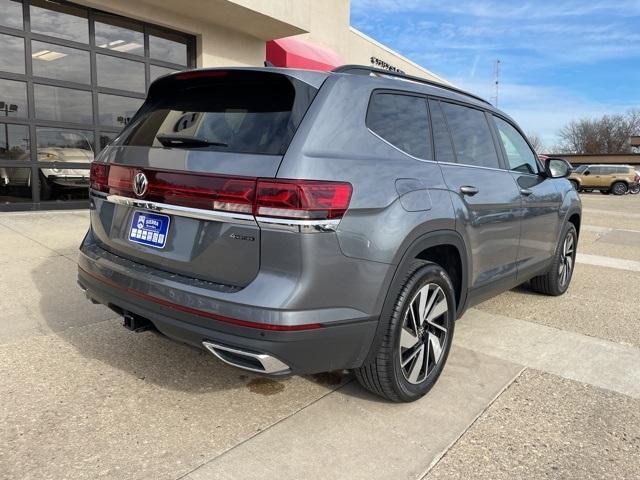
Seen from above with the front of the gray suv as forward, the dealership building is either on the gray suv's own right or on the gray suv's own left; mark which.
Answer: on the gray suv's own left

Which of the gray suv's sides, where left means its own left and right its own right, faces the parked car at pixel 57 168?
left

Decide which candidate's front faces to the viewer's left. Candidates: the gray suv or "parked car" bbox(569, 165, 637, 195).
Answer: the parked car

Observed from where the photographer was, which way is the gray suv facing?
facing away from the viewer and to the right of the viewer

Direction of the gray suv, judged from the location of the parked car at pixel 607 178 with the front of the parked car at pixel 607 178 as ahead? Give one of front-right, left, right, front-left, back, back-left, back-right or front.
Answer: left

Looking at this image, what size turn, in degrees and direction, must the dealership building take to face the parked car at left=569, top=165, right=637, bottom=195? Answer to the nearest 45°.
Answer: approximately 90° to its left

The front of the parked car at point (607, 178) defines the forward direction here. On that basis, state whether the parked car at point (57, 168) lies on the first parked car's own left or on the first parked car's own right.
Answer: on the first parked car's own left

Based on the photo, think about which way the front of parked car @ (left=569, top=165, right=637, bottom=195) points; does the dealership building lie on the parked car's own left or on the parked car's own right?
on the parked car's own left

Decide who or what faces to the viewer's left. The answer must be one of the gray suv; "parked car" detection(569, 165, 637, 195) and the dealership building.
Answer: the parked car

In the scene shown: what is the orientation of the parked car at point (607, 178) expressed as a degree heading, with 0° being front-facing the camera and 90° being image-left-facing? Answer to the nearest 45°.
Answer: approximately 90°

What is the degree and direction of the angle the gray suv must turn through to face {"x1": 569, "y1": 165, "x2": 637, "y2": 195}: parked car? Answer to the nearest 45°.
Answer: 0° — it already faces it
